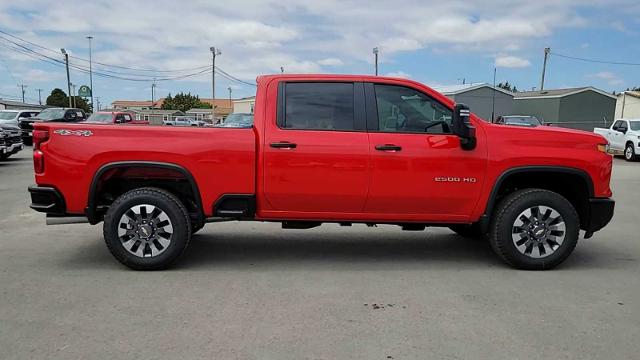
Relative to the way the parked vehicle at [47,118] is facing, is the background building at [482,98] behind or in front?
behind

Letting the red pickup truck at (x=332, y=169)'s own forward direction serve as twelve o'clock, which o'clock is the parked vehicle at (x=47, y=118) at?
The parked vehicle is roughly at 8 o'clock from the red pickup truck.

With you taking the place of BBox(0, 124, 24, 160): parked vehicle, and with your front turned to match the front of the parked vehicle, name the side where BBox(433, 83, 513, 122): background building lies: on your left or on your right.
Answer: on your left

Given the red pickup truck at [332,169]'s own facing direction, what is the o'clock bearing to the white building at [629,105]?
The white building is roughly at 10 o'clock from the red pickup truck.

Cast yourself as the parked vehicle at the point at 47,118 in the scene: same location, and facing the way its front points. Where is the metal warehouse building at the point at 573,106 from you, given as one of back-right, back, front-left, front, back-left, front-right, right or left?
back-left

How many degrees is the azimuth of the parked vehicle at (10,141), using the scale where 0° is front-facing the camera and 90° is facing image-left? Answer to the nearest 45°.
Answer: approximately 315°

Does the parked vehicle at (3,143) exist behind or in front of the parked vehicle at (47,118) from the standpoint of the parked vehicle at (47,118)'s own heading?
in front

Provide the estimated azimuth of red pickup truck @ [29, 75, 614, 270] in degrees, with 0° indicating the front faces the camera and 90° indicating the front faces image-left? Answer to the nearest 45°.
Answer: approximately 270°

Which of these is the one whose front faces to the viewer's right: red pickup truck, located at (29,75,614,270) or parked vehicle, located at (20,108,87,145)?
the red pickup truck

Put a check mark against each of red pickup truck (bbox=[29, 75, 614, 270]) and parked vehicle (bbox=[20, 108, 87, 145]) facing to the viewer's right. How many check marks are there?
1

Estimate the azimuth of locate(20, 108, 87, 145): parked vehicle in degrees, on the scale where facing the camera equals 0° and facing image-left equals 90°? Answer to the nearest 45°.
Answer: approximately 45°
